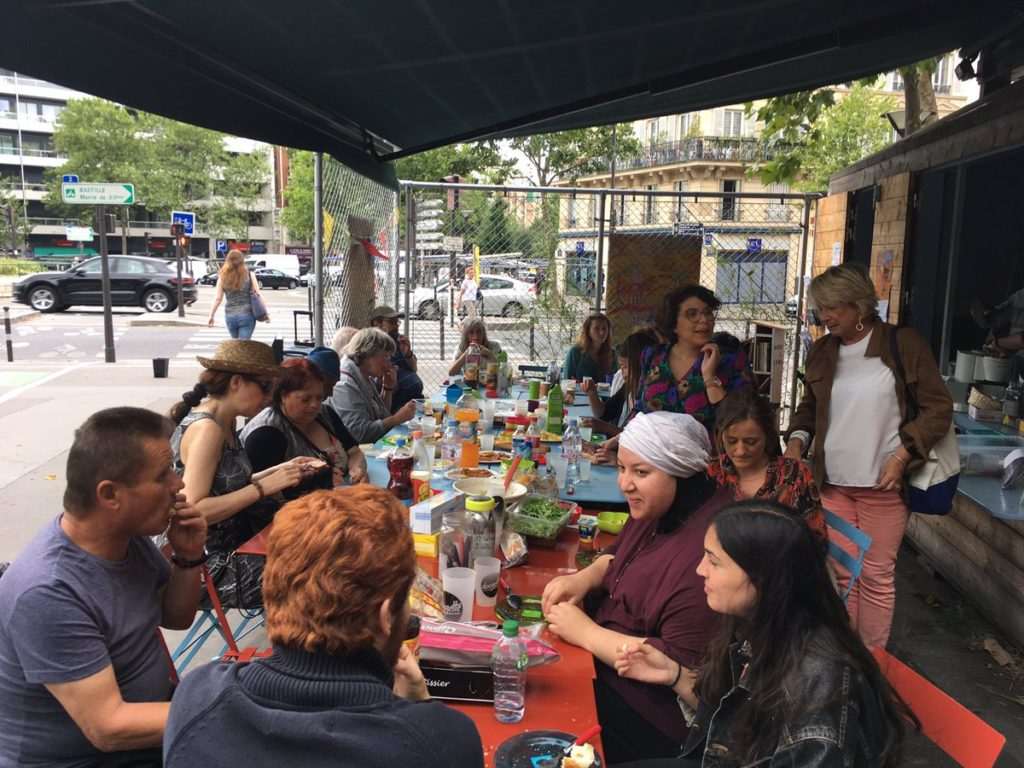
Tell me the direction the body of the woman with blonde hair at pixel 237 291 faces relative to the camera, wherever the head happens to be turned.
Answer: away from the camera

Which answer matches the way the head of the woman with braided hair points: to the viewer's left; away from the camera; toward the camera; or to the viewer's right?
to the viewer's right

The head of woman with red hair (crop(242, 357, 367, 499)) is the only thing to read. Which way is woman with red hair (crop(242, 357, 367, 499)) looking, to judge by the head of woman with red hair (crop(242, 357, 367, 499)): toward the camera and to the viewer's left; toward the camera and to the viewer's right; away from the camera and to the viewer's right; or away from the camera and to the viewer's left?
toward the camera and to the viewer's right

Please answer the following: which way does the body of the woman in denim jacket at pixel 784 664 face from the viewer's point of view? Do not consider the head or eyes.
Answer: to the viewer's left

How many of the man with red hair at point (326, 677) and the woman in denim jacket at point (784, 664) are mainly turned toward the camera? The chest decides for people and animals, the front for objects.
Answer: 0

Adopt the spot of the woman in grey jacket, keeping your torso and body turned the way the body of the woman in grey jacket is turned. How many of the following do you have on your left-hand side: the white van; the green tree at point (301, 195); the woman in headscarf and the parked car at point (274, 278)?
3

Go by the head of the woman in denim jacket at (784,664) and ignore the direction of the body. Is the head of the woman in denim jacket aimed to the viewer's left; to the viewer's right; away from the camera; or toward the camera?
to the viewer's left

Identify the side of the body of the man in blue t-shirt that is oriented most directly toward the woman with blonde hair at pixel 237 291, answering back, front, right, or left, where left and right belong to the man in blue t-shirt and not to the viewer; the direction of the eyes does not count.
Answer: left

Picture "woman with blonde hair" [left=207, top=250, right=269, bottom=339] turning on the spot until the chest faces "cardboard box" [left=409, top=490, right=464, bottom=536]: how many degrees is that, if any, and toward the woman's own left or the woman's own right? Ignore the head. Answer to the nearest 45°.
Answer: approximately 180°

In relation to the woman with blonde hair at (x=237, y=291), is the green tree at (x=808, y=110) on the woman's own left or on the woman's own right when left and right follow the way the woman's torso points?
on the woman's own right

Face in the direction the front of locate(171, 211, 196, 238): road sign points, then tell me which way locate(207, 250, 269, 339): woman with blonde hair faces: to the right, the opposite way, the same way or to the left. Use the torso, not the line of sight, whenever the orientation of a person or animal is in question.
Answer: the opposite way

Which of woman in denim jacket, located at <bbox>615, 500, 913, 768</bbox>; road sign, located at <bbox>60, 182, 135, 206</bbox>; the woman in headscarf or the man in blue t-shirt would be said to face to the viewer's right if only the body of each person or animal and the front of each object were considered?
the man in blue t-shirt

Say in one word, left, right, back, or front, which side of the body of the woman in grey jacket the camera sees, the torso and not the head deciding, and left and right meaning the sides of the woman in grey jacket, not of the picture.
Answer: right

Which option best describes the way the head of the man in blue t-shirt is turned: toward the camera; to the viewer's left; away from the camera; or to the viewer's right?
to the viewer's right

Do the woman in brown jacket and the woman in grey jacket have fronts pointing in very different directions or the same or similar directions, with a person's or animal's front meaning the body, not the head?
very different directions

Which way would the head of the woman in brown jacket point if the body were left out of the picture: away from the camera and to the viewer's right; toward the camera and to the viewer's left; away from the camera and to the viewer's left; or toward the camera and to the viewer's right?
toward the camera and to the viewer's left

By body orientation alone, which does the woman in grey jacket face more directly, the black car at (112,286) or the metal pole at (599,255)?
the metal pole

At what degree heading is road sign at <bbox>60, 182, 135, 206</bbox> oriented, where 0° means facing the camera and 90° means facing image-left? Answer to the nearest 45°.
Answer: approximately 0°

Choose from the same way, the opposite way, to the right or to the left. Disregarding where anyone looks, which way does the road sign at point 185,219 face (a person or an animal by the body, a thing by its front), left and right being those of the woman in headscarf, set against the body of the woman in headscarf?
to the left

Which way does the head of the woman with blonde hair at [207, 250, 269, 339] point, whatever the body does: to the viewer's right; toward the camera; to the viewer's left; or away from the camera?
away from the camera
